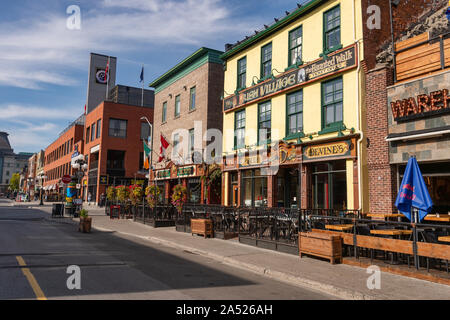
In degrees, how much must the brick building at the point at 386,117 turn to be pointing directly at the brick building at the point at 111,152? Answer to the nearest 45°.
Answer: approximately 90° to its right

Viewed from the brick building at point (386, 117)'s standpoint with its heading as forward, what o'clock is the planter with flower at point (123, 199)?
The planter with flower is roughly at 2 o'clock from the brick building.

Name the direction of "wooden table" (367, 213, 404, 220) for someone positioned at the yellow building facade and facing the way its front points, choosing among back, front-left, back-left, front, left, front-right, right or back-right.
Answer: left

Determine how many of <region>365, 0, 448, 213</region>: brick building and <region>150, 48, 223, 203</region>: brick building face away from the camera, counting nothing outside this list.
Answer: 0

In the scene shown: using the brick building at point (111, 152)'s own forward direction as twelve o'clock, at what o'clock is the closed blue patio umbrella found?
The closed blue patio umbrella is roughly at 10 o'clock from the brick building.

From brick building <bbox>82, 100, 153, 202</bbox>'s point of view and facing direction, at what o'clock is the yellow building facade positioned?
The yellow building facade is roughly at 10 o'clock from the brick building.

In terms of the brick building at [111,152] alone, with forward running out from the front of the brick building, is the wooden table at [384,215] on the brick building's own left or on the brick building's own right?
on the brick building's own left

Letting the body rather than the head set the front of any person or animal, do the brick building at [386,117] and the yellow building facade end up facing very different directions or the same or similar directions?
same or similar directions

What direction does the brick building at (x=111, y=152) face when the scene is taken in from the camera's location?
facing the viewer and to the left of the viewer

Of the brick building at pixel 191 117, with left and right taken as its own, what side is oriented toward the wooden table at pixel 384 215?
left

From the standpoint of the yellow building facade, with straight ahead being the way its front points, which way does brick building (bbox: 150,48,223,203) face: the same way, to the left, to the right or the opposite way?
the same way

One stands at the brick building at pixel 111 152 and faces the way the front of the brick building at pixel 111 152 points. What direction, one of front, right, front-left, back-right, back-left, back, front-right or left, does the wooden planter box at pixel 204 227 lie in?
front-left

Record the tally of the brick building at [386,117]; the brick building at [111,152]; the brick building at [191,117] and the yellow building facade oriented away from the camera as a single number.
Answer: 0

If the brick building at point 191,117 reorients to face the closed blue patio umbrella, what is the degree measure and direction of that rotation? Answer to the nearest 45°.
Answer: approximately 45° to its left

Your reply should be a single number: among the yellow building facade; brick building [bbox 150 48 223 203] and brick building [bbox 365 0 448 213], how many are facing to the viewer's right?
0
